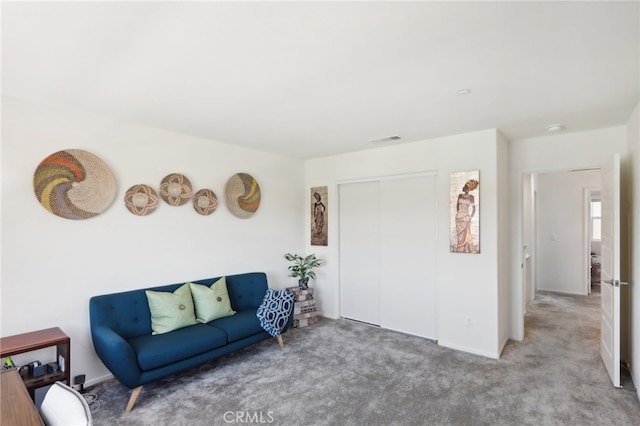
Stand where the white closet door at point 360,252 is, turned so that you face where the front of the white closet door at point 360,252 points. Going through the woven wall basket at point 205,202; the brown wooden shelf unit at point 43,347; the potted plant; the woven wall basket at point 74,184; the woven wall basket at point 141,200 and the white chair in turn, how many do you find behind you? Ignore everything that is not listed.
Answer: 0

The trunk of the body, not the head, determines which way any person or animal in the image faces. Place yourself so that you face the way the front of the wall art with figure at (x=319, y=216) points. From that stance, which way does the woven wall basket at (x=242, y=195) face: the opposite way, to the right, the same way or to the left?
to the left

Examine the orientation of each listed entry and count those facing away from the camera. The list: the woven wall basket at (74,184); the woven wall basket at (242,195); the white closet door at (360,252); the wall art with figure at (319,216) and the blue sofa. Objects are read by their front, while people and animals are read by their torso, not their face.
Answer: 0

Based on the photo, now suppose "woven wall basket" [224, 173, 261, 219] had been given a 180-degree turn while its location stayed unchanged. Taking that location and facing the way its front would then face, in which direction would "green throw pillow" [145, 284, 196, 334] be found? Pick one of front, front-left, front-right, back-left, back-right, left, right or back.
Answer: left

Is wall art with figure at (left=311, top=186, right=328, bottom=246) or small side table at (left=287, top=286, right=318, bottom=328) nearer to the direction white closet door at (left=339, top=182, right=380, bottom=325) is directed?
the small side table

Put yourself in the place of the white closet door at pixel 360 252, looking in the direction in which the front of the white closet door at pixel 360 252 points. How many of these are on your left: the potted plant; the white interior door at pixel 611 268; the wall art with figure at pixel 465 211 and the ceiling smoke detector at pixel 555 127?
3

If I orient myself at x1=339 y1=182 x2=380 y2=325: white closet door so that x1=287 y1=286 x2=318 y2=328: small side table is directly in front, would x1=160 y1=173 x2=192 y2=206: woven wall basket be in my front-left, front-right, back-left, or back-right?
front-left

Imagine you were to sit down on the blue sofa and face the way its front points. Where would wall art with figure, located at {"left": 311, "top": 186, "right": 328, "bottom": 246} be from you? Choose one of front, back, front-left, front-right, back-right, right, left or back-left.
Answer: left

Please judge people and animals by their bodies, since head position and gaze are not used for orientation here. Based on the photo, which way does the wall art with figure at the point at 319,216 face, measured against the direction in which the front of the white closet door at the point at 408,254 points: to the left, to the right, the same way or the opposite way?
the same way

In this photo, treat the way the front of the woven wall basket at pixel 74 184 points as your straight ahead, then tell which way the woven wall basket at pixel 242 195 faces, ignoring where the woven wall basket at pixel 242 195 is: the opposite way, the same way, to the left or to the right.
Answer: the same way

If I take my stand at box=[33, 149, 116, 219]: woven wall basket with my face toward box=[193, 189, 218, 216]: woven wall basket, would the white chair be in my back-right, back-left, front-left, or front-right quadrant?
back-right

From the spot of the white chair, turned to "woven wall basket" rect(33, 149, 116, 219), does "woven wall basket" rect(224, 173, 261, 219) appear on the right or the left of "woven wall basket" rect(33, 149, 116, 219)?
right

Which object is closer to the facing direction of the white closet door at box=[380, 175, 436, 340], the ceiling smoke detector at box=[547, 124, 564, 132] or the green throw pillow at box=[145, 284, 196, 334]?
the green throw pillow

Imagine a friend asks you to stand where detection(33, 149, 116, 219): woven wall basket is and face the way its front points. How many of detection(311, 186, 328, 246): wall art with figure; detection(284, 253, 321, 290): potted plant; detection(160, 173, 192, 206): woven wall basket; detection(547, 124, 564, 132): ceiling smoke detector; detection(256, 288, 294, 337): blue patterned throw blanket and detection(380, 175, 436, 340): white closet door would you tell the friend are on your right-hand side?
0

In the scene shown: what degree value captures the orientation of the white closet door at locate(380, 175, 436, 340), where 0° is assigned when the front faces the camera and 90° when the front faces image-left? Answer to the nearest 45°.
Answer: approximately 45°

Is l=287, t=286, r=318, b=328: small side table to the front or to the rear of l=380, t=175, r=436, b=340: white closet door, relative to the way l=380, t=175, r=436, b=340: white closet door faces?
to the front

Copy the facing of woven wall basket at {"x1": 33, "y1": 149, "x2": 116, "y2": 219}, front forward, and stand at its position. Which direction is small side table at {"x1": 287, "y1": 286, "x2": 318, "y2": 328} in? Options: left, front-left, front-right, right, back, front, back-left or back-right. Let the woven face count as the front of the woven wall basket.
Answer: left

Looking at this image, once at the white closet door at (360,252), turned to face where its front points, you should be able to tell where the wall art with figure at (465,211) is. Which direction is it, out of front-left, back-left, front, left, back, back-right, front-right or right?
left

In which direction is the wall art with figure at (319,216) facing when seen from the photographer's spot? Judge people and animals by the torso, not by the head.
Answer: facing the viewer and to the left of the viewer
